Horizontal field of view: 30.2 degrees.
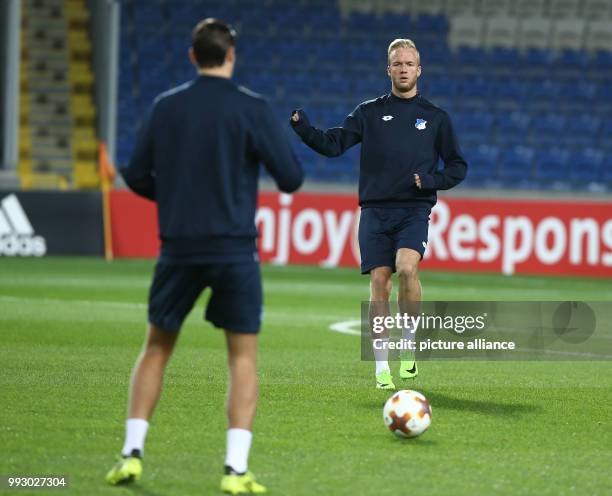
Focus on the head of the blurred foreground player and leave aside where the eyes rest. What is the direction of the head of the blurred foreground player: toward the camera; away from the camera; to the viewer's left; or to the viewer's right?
away from the camera

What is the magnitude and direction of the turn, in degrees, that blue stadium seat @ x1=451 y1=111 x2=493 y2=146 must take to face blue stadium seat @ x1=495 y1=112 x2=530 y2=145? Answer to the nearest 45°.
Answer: approximately 90° to its left

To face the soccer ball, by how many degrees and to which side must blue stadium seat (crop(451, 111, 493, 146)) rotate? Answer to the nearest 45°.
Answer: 0° — it already faces it

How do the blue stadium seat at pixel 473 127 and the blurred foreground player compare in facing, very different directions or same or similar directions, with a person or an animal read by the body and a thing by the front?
very different directions

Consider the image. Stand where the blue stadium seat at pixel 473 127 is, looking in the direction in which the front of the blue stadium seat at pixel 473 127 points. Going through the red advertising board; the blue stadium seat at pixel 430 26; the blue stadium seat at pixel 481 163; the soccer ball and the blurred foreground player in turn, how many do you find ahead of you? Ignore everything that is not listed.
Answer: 4

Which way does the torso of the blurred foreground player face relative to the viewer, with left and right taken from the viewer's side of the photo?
facing away from the viewer

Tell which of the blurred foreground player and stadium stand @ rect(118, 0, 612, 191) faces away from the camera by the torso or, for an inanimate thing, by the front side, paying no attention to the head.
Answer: the blurred foreground player

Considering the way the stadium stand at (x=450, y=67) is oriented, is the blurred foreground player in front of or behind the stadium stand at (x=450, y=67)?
in front

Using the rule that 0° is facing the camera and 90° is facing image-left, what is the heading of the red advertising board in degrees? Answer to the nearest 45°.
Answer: approximately 0°

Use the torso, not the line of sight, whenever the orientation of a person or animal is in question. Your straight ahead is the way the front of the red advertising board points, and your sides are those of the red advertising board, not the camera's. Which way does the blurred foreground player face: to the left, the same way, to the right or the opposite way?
the opposite way

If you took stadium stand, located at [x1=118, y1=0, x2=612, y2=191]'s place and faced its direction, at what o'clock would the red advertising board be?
The red advertising board is roughly at 12 o'clock from the stadium stand.

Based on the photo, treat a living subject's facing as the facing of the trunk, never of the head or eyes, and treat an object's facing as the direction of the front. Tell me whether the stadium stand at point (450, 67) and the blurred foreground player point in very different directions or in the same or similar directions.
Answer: very different directions

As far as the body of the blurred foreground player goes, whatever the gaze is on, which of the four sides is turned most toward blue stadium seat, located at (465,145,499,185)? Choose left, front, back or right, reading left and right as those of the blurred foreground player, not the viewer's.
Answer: front

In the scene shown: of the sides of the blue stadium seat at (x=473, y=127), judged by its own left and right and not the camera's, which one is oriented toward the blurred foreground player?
front

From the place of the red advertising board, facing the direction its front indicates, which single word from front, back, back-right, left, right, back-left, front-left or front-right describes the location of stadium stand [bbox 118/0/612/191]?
back
